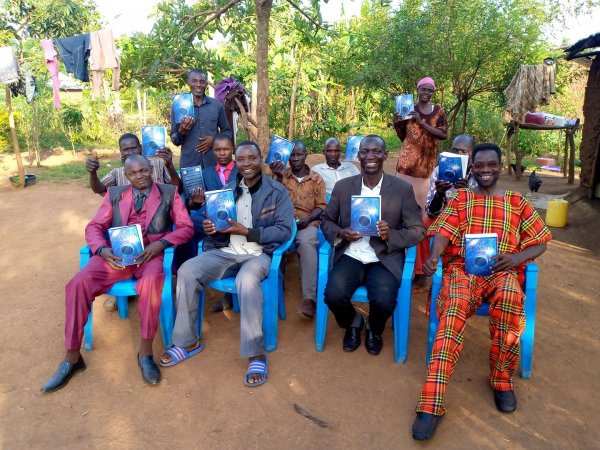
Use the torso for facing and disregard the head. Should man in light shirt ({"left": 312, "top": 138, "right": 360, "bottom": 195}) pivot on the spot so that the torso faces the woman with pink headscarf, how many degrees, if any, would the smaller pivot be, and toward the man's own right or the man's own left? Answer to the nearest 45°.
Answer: approximately 90° to the man's own left

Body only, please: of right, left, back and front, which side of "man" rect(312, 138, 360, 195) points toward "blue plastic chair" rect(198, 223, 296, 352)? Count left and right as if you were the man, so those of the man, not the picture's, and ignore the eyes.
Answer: front

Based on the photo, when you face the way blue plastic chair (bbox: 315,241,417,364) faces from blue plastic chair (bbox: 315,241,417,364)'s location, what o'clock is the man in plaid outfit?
The man in plaid outfit is roughly at 10 o'clock from the blue plastic chair.

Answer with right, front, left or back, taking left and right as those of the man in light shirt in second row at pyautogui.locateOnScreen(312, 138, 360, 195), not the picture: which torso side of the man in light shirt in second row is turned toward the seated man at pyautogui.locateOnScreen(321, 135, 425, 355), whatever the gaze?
front

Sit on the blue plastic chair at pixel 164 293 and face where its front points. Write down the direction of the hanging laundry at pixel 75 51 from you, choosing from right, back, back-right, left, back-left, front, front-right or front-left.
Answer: back

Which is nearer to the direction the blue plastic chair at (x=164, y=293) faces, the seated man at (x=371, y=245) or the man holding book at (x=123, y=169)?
the seated man

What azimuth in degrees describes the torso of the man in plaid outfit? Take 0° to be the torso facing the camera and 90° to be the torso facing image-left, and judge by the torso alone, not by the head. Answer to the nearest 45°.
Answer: approximately 0°

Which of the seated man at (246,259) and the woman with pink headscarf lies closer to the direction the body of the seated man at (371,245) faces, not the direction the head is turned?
the seated man
